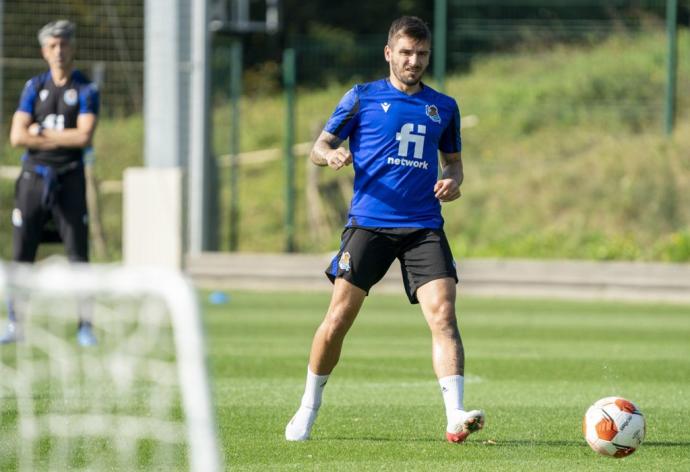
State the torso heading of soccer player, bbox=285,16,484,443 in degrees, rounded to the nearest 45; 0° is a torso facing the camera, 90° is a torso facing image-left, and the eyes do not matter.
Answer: approximately 0°

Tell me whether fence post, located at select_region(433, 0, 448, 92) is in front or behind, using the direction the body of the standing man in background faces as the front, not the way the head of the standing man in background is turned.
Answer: behind

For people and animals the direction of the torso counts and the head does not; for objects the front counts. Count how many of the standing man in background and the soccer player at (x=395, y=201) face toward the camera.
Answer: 2

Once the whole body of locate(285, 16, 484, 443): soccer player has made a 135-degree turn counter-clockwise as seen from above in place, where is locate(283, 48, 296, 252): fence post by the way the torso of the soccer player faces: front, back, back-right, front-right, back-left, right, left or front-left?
front-left

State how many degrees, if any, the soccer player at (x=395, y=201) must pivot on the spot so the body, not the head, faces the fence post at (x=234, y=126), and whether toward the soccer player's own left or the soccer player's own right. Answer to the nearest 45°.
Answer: approximately 180°

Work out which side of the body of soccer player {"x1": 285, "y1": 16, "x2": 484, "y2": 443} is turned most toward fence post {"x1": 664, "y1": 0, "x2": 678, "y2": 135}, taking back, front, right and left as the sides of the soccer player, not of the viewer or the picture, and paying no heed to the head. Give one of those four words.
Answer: back

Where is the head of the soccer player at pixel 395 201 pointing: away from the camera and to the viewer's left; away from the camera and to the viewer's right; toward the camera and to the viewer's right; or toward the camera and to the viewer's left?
toward the camera and to the viewer's right

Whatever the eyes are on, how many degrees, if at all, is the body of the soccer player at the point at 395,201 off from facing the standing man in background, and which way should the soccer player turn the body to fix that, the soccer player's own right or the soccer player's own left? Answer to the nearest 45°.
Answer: approximately 135° to the soccer player's own right

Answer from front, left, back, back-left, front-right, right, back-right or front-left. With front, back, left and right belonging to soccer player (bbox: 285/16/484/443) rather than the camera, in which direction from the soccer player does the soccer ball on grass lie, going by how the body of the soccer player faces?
front-left

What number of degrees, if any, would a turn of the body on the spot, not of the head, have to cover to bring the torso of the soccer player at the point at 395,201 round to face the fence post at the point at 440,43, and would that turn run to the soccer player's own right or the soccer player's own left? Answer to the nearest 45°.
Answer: approximately 180°
